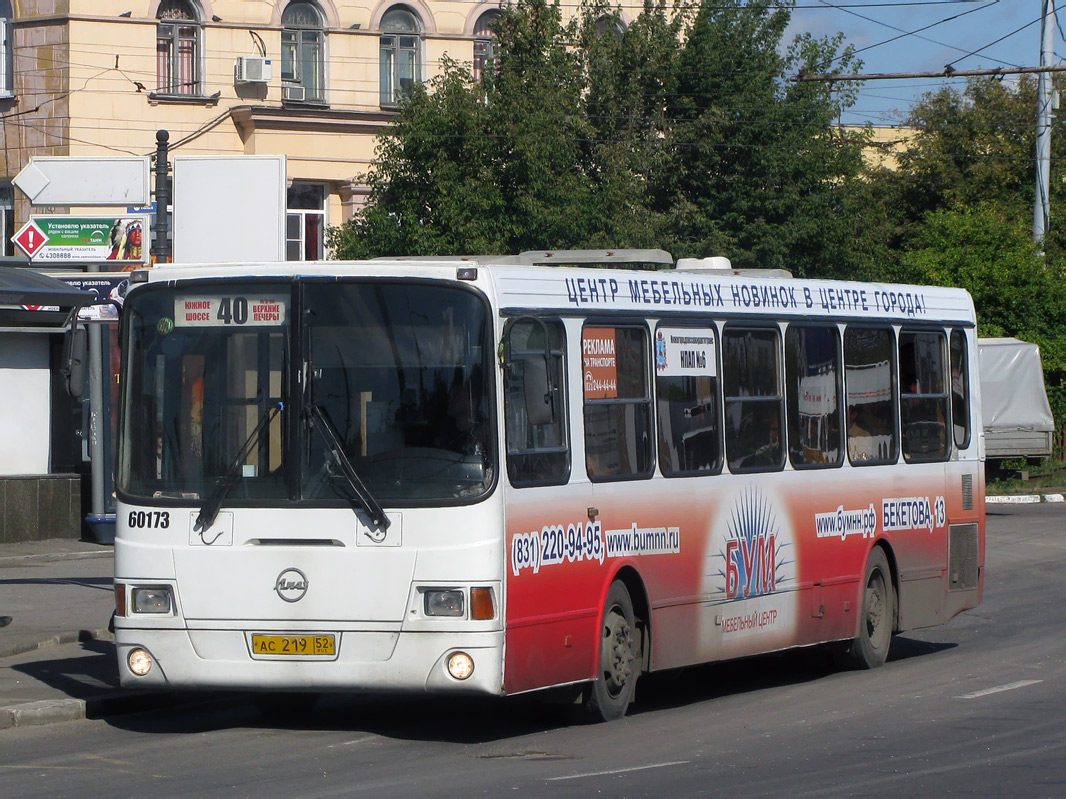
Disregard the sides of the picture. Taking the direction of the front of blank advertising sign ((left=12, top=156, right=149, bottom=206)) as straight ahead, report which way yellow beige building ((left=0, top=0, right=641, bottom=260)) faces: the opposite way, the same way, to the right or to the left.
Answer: the same way

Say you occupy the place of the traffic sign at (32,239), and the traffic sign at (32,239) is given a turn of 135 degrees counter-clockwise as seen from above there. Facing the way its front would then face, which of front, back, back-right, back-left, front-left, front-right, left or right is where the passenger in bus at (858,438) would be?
right

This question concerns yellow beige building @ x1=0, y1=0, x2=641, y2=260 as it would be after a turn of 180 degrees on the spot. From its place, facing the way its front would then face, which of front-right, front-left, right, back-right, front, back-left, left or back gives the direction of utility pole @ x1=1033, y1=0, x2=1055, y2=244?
right

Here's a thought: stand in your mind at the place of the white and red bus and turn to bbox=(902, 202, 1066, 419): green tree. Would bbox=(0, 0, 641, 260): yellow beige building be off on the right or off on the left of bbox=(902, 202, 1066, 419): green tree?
left

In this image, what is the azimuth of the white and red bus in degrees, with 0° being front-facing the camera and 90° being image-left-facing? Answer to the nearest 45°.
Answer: approximately 45°

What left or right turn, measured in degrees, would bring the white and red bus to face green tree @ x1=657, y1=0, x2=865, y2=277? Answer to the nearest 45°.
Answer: approximately 135° to its right

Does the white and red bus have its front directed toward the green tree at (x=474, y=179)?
no

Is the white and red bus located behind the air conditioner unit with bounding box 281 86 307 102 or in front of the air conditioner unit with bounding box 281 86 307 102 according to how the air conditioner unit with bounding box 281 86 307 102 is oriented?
in front

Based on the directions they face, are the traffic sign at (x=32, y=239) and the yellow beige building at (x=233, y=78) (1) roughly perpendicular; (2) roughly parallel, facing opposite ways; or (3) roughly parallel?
roughly parallel

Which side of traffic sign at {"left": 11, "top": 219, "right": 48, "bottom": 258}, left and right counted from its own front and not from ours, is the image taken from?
front

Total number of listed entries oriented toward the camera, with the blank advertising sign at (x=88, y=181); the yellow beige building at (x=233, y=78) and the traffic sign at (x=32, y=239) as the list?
3

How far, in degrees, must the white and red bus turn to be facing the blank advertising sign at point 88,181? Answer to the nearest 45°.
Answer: approximately 90° to its right

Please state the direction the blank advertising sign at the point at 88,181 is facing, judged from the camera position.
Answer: facing the viewer

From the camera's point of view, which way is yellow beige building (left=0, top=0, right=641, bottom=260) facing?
toward the camera

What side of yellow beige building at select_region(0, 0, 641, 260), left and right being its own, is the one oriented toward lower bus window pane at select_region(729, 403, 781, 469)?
front

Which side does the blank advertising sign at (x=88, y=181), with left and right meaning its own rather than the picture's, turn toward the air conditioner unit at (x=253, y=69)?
back
